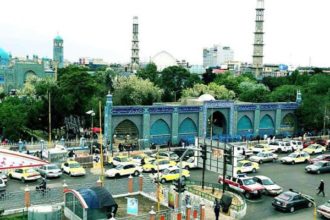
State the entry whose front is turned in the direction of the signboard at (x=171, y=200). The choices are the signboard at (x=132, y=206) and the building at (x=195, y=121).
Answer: the building

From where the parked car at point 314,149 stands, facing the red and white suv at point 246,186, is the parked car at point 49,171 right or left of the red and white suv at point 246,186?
right

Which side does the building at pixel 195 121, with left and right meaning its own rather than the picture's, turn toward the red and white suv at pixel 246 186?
front

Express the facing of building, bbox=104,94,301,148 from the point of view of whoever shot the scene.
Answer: facing the viewer

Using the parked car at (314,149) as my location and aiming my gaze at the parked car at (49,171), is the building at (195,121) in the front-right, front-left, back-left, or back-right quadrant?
front-right

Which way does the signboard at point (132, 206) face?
toward the camera

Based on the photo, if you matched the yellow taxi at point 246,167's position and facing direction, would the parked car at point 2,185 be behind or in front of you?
in front

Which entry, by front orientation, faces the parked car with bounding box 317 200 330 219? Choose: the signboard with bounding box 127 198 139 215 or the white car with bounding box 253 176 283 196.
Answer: the white car with bounding box 253 176 283 196

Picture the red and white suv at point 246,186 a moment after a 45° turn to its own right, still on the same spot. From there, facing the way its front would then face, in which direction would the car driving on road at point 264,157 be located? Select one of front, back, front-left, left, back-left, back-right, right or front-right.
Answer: back

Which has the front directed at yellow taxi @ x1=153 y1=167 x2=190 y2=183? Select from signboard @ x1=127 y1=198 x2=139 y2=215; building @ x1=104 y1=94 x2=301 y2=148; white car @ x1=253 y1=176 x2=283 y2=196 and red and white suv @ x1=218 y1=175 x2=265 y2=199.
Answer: the building

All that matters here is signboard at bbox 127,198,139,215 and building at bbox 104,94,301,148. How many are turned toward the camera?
2

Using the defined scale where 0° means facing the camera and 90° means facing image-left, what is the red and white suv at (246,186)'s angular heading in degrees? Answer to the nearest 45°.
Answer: approximately 315°

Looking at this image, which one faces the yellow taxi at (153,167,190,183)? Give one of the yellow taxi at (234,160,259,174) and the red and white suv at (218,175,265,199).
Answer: the yellow taxi at (234,160,259,174)

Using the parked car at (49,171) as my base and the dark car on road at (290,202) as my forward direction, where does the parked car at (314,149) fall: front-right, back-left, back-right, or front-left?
front-left
